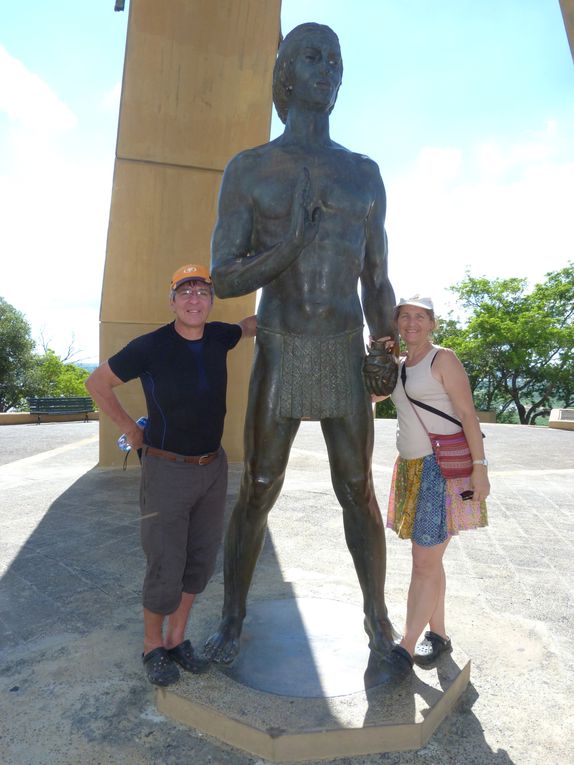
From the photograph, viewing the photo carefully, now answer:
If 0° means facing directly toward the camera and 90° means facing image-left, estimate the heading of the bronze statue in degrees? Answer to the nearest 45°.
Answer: approximately 0°

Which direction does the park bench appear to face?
toward the camera

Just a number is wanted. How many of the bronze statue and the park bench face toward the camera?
2

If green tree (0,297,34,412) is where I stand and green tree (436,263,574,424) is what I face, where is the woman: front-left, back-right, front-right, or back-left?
front-right

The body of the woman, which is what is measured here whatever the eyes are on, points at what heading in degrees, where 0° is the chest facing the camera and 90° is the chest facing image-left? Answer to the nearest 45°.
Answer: approximately 45°

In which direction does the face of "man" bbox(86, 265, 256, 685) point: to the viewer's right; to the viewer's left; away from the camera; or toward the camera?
toward the camera

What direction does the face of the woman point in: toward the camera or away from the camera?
toward the camera

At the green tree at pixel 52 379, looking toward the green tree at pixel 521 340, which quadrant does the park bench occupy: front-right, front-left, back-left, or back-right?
front-right

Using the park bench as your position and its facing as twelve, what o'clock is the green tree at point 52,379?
The green tree is roughly at 6 o'clock from the park bench.

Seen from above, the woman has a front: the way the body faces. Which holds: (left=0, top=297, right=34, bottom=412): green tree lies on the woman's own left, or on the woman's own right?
on the woman's own right
